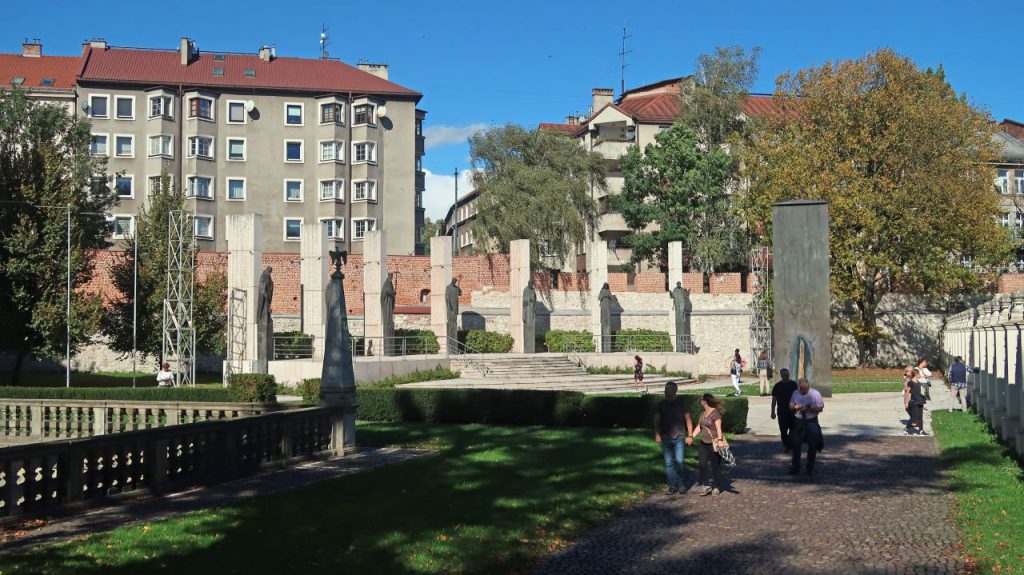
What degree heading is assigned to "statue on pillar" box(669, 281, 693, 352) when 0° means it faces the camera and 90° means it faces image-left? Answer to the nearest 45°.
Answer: approximately 45°

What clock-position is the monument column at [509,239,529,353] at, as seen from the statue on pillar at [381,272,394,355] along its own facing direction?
The monument column is roughly at 9 o'clock from the statue on pillar.

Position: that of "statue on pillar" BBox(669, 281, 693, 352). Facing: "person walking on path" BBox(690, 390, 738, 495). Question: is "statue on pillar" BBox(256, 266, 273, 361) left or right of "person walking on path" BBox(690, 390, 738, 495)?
right

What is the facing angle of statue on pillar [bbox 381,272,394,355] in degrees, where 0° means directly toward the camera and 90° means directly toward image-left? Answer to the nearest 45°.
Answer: approximately 315°

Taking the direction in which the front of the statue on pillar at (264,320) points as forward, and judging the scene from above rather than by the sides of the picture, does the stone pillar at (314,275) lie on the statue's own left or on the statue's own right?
on the statue's own left
